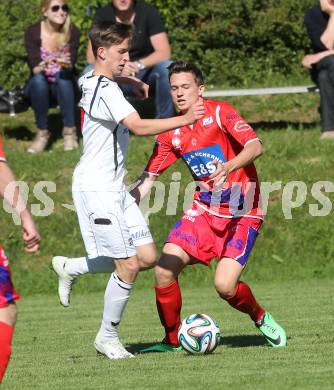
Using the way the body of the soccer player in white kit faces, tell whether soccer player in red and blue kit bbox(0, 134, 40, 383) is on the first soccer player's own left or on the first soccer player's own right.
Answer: on the first soccer player's own right

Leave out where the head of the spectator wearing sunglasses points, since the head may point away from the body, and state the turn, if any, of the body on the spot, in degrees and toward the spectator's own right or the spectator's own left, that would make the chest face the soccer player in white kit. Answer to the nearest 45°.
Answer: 0° — they already face them

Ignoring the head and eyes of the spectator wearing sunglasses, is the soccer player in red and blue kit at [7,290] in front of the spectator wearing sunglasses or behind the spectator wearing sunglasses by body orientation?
in front

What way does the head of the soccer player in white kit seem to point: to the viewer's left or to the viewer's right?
to the viewer's right

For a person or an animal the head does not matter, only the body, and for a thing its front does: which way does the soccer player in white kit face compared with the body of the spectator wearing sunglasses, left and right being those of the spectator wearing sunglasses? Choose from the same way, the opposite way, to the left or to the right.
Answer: to the left

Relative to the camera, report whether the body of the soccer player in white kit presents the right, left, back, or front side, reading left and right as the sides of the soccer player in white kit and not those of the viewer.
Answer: right

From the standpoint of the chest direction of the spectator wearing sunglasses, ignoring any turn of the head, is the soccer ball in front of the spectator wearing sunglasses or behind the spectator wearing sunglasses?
in front

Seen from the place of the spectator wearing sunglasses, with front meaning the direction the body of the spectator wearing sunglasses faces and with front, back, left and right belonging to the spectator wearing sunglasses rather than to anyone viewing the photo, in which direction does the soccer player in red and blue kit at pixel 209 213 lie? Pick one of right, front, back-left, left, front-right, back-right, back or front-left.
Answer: front

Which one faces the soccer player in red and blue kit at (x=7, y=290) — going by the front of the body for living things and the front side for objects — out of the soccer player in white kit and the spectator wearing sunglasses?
the spectator wearing sunglasses

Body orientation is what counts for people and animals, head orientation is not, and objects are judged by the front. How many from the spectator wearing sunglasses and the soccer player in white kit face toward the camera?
1

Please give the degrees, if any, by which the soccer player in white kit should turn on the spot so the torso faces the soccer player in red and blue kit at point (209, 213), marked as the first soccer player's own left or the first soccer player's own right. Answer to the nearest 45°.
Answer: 0° — they already face them

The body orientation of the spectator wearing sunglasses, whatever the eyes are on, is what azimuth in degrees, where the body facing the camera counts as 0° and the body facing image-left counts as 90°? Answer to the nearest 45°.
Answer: approximately 0°
